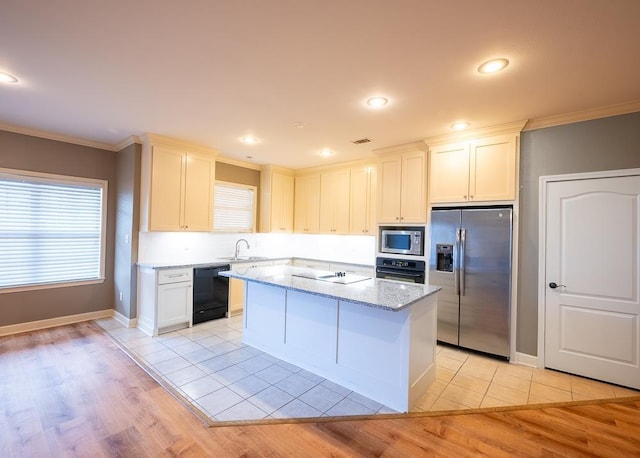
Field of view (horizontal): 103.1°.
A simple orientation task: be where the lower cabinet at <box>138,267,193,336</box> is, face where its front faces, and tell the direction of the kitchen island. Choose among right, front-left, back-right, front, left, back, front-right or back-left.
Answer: front

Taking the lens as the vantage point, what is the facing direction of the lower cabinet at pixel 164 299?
facing the viewer and to the right of the viewer

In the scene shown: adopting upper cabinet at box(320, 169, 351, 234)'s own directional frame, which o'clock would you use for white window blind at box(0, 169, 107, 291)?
The white window blind is roughly at 1 o'clock from the upper cabinet.

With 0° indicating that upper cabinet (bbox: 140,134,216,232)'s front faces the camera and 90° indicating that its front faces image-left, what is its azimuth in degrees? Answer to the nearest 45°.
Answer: approximately 315°

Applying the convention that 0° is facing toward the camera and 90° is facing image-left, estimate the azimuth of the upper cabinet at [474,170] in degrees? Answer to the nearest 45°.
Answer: approximately 45°

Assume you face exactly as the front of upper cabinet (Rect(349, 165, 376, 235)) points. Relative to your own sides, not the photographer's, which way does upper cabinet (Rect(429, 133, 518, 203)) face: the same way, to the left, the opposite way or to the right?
the same way

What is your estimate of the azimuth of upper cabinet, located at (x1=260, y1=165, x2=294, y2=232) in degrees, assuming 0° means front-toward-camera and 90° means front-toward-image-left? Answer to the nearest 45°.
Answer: approximately 315°

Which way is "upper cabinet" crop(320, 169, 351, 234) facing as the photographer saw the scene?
facing the viewer and to the left of the viewer

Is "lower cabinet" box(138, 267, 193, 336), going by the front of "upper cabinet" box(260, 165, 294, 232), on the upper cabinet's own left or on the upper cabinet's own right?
on the upper cabinet's own right

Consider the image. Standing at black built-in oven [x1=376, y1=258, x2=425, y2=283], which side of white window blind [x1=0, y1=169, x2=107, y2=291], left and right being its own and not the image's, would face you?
front

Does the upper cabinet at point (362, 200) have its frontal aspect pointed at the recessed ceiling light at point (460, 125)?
no

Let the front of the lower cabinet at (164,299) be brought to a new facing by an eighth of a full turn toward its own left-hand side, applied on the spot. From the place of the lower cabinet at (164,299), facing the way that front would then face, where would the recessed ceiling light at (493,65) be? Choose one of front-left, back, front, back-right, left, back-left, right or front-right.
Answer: front-right

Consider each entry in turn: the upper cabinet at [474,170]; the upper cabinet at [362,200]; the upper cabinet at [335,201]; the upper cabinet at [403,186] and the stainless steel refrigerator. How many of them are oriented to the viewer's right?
0

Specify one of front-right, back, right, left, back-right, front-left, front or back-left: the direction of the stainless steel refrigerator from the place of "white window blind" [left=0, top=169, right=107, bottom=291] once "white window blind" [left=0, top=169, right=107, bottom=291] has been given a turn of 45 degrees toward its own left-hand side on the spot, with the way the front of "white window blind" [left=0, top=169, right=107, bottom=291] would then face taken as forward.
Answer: front-right

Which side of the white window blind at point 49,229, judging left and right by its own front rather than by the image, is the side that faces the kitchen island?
front
